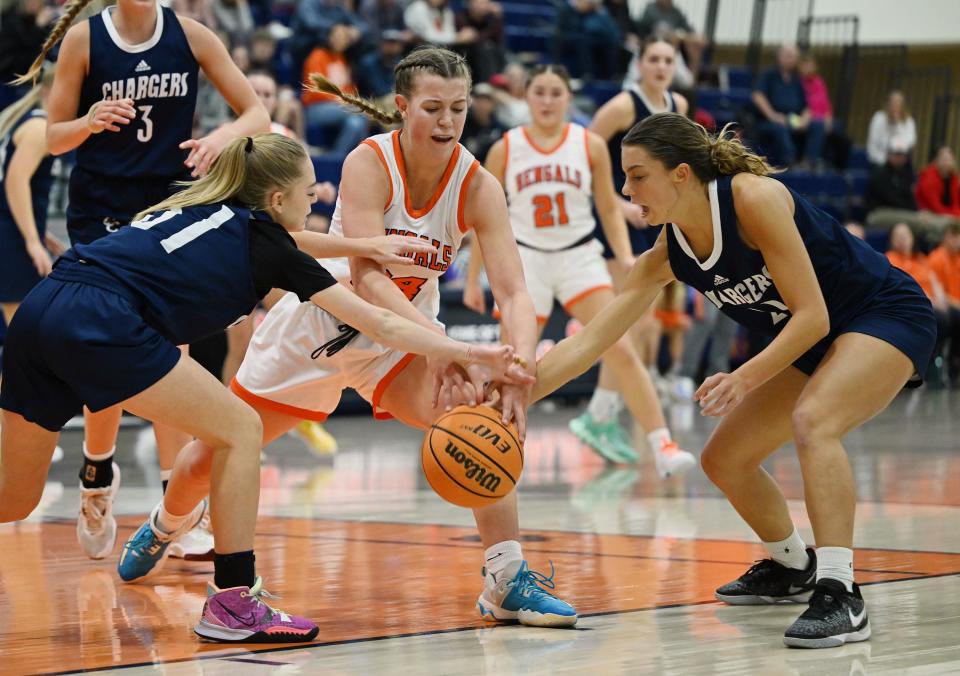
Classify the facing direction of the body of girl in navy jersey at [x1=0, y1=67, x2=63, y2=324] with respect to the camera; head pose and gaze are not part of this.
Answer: to the viewer's right

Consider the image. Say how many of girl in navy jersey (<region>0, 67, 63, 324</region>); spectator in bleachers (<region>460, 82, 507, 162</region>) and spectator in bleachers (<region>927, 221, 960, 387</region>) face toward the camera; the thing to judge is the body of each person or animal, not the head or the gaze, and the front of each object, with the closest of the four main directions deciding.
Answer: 2

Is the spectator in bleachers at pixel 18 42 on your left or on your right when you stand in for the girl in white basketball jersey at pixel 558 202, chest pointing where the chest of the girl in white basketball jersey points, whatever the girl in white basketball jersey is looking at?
on your right

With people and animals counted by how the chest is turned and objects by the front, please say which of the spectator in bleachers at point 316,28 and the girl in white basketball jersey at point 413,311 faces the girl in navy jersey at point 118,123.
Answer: the spectator in bleachers

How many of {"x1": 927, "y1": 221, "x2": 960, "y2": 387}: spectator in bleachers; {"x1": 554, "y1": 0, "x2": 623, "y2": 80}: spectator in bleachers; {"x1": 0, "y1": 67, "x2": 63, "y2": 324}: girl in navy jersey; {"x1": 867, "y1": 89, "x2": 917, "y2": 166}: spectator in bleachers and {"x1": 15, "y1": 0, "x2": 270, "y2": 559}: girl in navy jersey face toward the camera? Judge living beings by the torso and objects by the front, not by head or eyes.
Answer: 4

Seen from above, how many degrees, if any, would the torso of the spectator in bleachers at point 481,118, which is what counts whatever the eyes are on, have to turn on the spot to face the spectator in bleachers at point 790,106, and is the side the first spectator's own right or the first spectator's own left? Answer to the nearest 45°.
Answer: approximately 135° to the first spectator's own left
